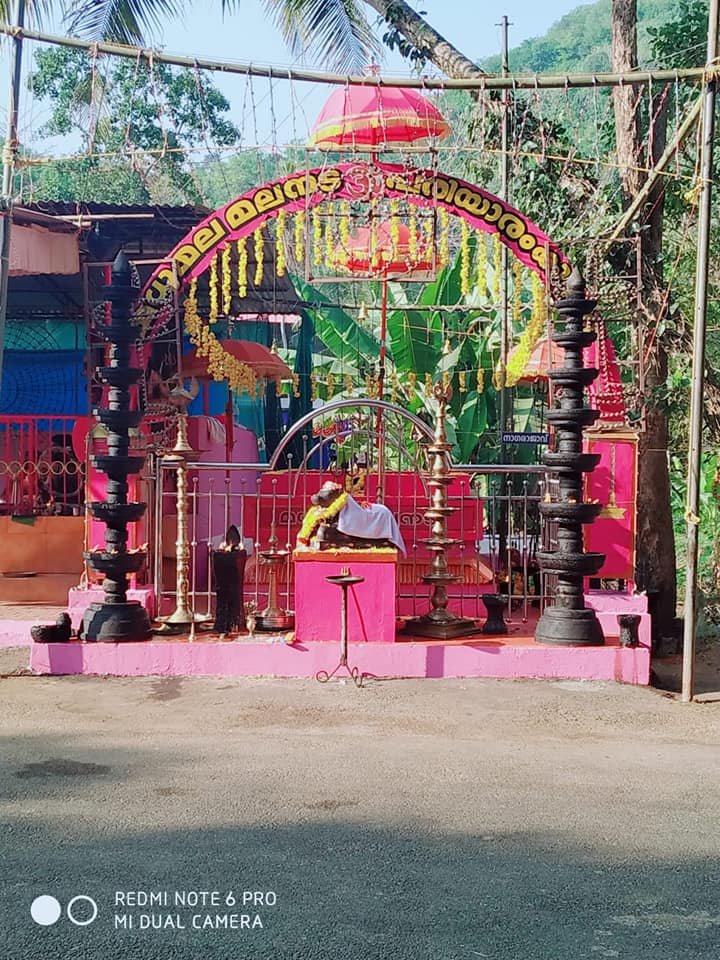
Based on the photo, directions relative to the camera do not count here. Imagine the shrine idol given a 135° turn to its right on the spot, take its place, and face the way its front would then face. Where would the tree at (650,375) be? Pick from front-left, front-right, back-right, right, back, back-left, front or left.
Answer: front

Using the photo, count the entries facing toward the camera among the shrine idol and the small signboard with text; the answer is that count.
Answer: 1

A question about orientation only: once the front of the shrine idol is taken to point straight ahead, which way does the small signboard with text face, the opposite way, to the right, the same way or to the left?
to the left

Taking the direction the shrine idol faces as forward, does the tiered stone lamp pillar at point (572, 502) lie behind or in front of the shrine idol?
behind

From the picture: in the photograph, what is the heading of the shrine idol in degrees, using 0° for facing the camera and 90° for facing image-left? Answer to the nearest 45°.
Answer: approximately 90°

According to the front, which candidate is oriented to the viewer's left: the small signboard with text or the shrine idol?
the shrine idol
